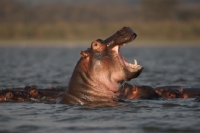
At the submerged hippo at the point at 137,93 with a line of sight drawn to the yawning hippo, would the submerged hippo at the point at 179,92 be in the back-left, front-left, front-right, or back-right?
back-left

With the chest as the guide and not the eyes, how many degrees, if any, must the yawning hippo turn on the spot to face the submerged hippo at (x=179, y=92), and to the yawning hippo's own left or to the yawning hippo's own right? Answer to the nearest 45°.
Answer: approximately 45° to the yawning hippo's own left

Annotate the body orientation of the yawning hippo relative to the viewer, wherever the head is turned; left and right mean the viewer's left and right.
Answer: facing to the right of the viewer
